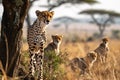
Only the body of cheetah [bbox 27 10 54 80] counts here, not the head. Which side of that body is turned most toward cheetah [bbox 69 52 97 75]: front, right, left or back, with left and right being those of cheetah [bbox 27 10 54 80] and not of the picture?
left

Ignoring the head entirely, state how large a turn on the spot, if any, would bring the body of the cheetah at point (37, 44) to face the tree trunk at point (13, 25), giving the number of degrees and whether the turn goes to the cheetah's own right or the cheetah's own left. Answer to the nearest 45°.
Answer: approximately 90° to the cheetah's own right

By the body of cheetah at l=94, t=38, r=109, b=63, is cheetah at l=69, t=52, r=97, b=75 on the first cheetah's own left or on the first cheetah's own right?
on the first cheetah's own right

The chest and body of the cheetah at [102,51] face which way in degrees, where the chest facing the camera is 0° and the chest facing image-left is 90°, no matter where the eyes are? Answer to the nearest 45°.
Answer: approximately 315°

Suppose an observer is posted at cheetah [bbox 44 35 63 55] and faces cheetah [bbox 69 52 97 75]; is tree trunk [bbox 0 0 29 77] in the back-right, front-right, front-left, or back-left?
back-right

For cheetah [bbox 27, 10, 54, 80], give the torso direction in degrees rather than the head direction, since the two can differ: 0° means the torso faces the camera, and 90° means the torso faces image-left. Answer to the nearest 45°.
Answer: approximately 315°

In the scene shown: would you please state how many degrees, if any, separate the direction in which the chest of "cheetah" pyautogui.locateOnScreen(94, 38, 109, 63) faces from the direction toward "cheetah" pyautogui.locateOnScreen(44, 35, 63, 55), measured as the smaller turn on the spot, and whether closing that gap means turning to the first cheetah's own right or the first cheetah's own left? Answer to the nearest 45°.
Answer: approximately 90° to the first cheetah's own right
